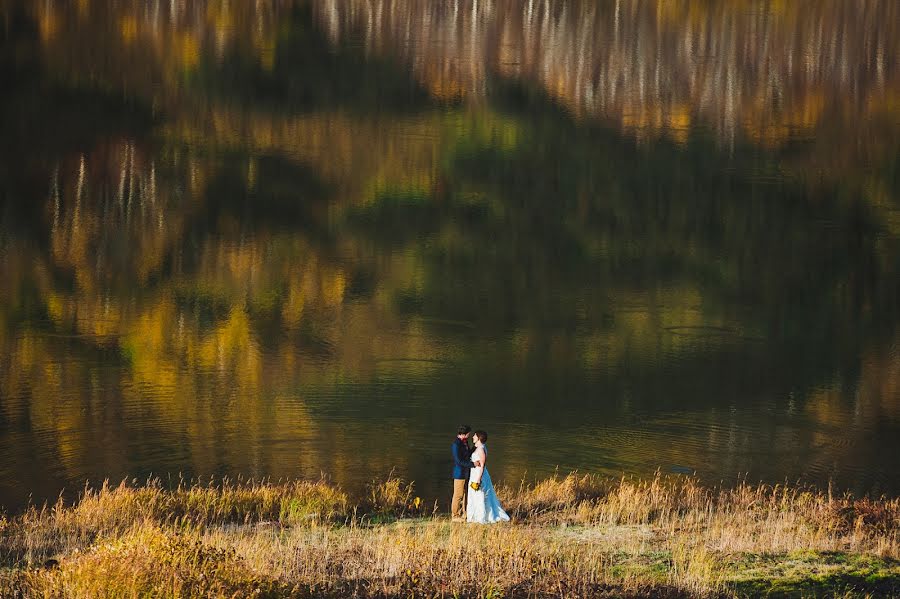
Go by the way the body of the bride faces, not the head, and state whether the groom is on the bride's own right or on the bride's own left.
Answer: on the bride's own right

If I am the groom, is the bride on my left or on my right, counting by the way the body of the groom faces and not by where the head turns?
on my left

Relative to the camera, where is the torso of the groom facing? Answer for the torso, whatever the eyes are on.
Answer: to the viewer's right

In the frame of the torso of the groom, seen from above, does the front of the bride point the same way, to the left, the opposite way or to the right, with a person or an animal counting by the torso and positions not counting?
the opposite way

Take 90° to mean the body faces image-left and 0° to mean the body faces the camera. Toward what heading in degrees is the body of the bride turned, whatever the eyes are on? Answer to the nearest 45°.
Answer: approximately 90°

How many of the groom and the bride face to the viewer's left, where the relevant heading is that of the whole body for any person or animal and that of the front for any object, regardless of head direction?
1
